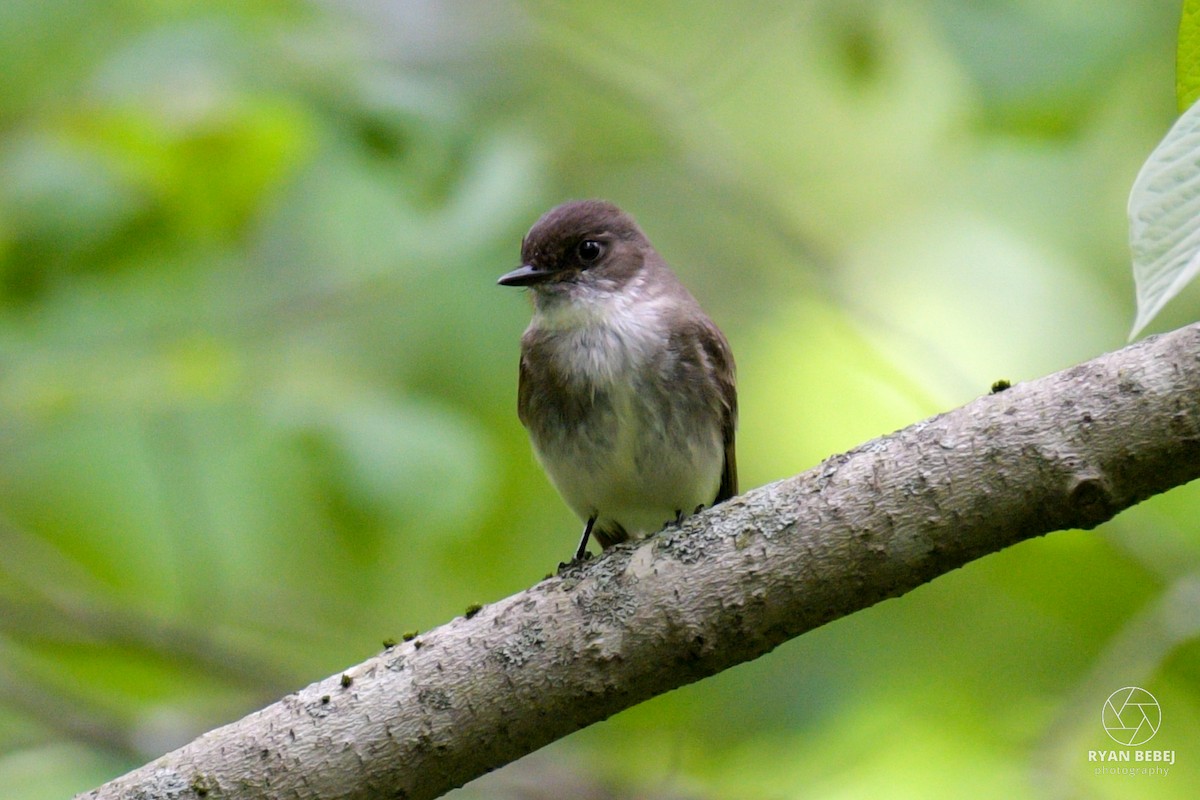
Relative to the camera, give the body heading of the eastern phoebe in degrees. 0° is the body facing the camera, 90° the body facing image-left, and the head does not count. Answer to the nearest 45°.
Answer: approximately 45°

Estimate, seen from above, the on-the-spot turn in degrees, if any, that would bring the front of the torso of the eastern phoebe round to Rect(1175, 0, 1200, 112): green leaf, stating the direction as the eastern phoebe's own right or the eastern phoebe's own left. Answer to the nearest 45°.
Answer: approximately 45° to the eastern phoebe's own left

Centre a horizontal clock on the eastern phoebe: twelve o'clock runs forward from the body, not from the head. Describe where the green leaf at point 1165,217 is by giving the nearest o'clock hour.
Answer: The green leaf is roughly at 10 o'clock from the eastern phoebe.
